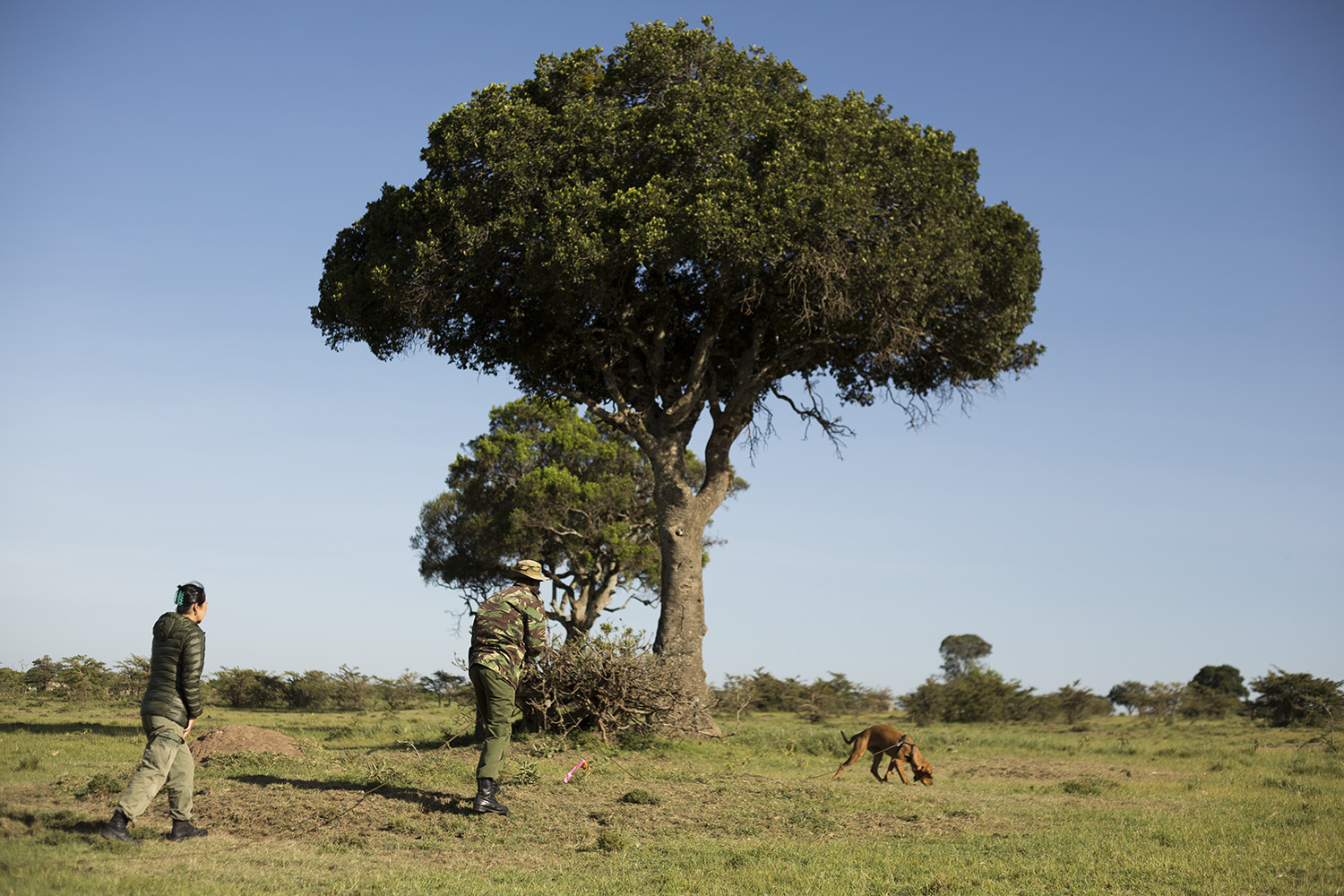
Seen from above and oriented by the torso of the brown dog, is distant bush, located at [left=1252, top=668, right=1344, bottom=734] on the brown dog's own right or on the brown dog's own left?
on the brown dog's own left

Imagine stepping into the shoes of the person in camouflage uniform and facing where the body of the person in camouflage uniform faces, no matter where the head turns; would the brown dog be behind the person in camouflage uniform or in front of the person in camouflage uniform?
in front

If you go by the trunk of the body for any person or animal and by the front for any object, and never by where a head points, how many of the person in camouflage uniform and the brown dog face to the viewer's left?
0

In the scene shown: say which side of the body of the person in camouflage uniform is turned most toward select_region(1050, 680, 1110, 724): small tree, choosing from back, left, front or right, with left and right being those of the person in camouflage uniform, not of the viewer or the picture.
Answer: front

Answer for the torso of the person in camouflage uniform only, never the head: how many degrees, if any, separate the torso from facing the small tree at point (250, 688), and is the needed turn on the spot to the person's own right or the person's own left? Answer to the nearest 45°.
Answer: approximately 45° to the person's own left

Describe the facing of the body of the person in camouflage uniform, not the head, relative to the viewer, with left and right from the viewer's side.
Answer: facing away from the viewer and to the right of the viewer

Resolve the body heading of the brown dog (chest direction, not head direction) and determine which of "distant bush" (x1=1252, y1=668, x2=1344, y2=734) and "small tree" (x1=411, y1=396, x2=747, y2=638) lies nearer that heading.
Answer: the distant bush

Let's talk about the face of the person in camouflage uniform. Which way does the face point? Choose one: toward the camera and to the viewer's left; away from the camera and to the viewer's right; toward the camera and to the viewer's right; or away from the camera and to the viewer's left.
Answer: away from the camera and to the viewer's right

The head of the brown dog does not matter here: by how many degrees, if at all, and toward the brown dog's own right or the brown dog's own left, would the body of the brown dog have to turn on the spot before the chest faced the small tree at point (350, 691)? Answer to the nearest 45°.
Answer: approximately 135° to the brown dog's own left

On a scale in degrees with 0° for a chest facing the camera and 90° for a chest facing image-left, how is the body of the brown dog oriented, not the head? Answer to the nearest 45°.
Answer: approximately 270°

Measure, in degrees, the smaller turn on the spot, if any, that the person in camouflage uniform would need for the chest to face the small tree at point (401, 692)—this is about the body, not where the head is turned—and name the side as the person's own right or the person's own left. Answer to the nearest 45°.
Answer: approximately 45° to the person's own left
